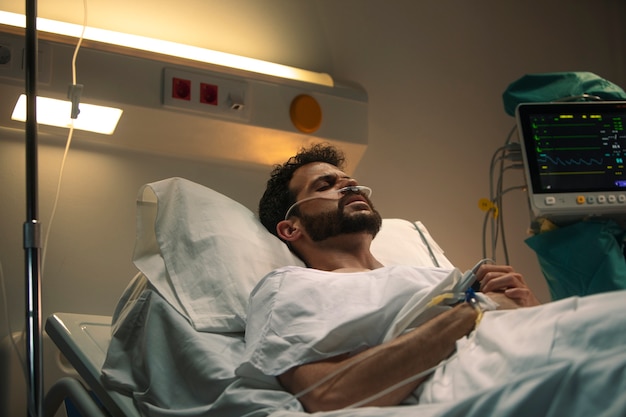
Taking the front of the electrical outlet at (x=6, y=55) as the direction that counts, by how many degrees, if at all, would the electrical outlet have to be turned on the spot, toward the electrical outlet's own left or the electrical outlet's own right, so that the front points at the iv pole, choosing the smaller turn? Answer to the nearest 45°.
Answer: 0° — it already faces it

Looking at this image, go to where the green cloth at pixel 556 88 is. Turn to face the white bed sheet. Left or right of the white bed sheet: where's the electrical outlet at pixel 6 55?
right

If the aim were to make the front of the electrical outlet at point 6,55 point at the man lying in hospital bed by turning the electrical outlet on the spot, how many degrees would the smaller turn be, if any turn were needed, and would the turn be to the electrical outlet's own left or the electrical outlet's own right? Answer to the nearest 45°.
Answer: approximately 45° to the electrical outlet's own left

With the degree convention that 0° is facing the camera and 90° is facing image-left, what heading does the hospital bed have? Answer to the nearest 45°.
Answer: approximately 315°

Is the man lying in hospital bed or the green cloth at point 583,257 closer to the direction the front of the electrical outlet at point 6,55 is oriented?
the man lying in hospital bed

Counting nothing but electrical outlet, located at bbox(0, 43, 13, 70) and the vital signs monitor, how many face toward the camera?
2

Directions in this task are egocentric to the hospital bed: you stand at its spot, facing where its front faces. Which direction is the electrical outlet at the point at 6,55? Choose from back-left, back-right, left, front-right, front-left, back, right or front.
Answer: back

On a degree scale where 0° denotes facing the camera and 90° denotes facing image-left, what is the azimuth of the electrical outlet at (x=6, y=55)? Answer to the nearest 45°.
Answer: approximately 0°

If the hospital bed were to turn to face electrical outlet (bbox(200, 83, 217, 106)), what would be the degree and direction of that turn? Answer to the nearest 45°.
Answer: approximately 135° to its left

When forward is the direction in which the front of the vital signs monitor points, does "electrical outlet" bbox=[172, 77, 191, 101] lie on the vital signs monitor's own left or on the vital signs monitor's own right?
on the vital signs monitor's own right
